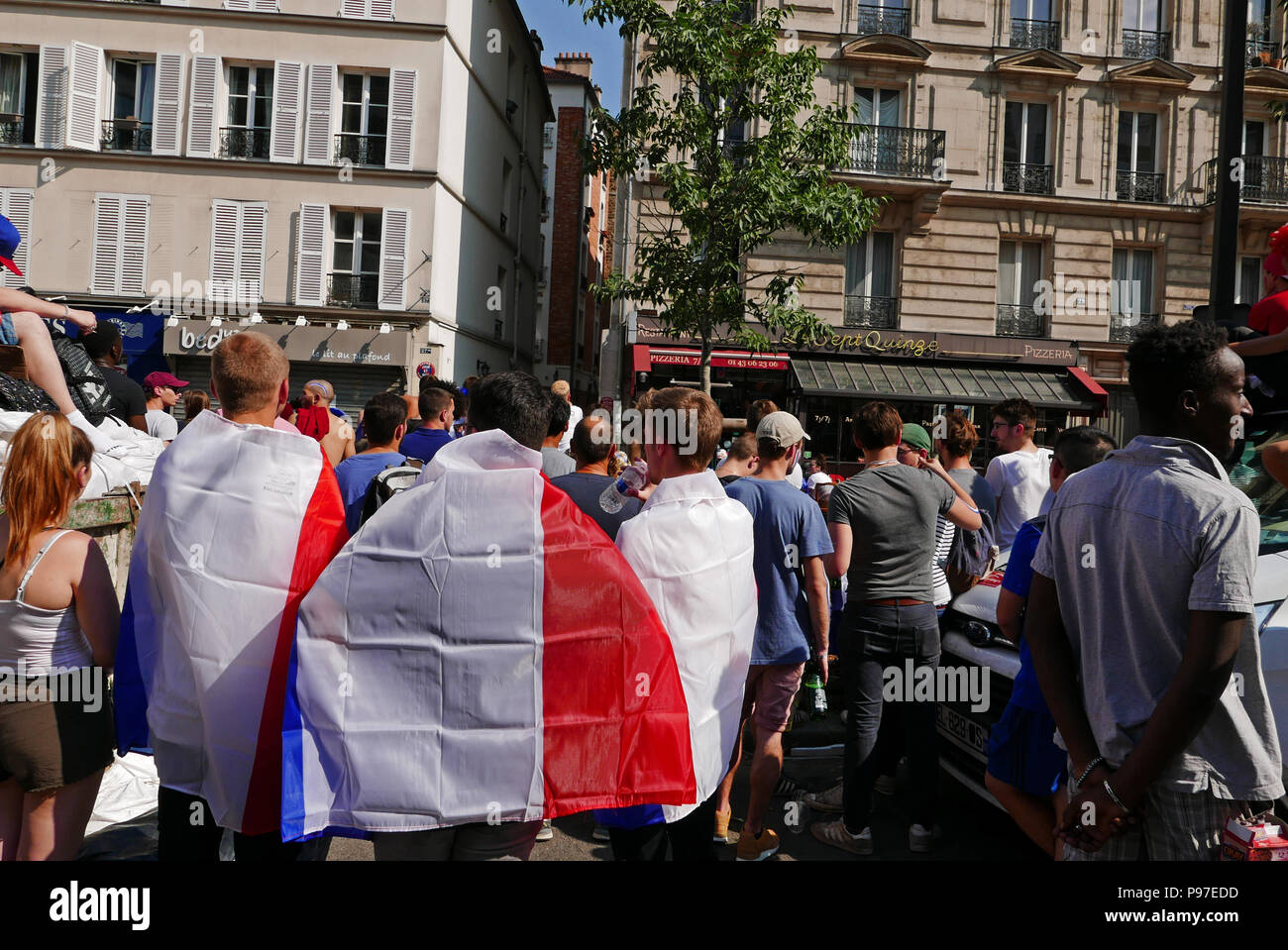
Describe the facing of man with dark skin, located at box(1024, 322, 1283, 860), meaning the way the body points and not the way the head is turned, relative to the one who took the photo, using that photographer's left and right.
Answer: facing away from the viewer and to the right of the viewer

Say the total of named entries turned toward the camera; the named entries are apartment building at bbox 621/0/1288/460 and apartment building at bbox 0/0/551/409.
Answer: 2

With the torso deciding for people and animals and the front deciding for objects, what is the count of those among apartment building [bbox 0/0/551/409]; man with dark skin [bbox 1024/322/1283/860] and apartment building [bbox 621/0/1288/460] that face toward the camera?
2

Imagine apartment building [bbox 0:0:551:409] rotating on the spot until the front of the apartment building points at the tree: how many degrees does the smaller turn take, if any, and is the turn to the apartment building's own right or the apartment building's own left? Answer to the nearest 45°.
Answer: approximately 45° to the apartment building's own left

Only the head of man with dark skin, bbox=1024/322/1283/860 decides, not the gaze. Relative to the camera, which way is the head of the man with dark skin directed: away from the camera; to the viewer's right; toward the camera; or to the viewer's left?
to the viewer's right

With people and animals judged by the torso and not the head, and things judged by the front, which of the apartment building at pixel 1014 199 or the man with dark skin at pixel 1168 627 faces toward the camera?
the apartment building

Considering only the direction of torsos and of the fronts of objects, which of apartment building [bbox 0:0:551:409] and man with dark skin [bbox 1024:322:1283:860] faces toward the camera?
the apartment building

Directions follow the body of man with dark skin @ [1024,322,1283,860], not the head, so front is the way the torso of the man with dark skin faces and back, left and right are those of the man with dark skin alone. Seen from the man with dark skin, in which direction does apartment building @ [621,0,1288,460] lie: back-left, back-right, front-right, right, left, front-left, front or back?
front-left

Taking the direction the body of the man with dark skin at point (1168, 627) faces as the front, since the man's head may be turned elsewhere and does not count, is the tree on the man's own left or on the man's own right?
on the man's own left

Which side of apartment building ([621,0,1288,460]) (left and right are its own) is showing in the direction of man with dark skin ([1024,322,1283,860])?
front

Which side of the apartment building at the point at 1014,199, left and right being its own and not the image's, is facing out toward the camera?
front
